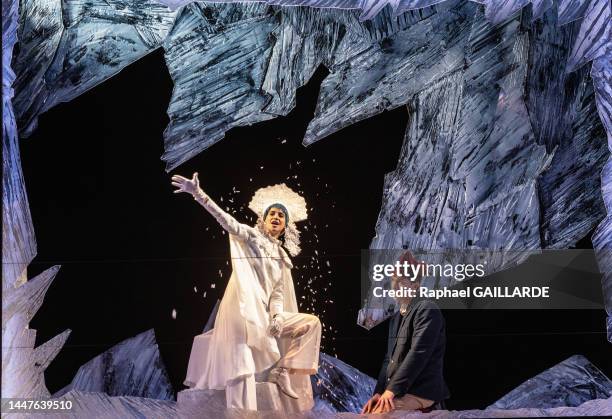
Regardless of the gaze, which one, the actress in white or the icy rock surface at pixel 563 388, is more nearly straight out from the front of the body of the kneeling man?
the actress in white

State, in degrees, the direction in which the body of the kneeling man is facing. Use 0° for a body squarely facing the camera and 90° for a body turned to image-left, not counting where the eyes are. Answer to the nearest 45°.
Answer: approximately 45°

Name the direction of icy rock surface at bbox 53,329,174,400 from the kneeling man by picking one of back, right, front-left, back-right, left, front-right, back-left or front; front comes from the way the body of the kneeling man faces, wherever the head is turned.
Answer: front-right

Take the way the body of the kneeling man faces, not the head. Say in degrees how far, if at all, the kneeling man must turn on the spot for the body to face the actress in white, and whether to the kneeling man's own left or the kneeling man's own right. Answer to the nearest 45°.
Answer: approximately 45° to the kneeling man's own right
